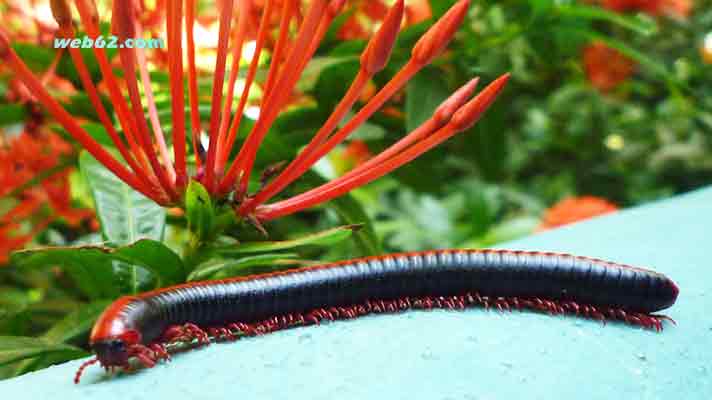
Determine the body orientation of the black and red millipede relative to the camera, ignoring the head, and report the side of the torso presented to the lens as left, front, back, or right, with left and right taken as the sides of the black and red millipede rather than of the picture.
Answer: left

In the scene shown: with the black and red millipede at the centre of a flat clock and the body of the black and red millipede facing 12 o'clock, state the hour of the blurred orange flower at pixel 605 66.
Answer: The blurred orange flower is roughly at 4 o'clock from the black and red millipede.

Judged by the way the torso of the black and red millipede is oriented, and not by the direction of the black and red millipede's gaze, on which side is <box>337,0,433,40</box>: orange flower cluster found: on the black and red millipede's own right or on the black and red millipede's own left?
on the black and red millipede's own right
